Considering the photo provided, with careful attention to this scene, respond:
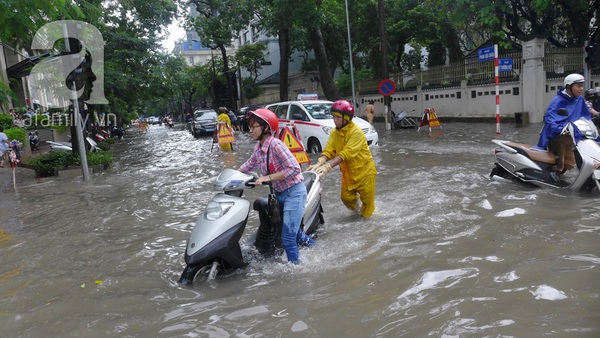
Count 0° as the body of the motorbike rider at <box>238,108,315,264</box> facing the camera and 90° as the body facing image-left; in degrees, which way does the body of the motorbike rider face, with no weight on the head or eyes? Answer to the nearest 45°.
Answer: approximately 45°

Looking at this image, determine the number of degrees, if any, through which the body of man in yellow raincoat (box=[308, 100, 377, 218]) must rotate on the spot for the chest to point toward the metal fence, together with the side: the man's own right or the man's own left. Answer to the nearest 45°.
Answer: approximately 135° to the man's own right

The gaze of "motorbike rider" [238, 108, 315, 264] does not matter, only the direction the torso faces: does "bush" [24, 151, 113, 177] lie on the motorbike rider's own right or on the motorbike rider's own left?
on the motorbike rider's own right

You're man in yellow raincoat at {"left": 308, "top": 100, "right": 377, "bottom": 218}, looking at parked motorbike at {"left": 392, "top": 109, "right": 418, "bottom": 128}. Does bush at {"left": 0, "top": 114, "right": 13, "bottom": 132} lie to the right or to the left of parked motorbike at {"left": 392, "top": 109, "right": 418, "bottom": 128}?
left

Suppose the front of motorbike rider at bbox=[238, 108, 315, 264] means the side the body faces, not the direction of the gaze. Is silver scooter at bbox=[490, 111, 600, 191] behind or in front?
behind

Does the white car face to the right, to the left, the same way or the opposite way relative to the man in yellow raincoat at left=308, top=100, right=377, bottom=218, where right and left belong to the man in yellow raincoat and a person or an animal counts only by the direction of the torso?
to the left

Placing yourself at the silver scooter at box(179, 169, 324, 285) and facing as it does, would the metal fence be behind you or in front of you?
behind

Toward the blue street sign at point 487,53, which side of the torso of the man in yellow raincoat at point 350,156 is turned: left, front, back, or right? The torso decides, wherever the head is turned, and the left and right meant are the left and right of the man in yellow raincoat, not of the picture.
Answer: back

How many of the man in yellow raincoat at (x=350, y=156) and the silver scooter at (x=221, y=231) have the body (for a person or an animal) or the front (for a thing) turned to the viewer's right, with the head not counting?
0

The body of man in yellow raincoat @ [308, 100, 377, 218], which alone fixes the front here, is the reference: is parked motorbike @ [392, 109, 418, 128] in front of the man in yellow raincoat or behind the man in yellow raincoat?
behind

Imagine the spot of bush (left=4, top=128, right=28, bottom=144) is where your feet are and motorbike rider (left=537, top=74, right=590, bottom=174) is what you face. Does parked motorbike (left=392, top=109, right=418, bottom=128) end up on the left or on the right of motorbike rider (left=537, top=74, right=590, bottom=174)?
left

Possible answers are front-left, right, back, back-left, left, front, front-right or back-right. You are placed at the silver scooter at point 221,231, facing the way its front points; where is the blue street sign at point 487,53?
back

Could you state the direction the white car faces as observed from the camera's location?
facing the viewer and to the right of the viewer

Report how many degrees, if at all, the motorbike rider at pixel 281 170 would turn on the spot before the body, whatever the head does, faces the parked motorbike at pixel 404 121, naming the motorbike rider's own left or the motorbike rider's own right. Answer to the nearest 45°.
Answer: approximately 135° to the motorbike rider's own right

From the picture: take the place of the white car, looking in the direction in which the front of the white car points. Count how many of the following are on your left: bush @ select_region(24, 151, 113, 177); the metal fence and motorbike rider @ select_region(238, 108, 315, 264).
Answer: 1

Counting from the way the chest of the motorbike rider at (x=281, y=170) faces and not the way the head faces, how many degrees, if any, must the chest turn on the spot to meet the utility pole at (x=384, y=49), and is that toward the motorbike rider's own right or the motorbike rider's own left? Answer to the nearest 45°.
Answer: approximately 135° to the motorbike rider's own right
